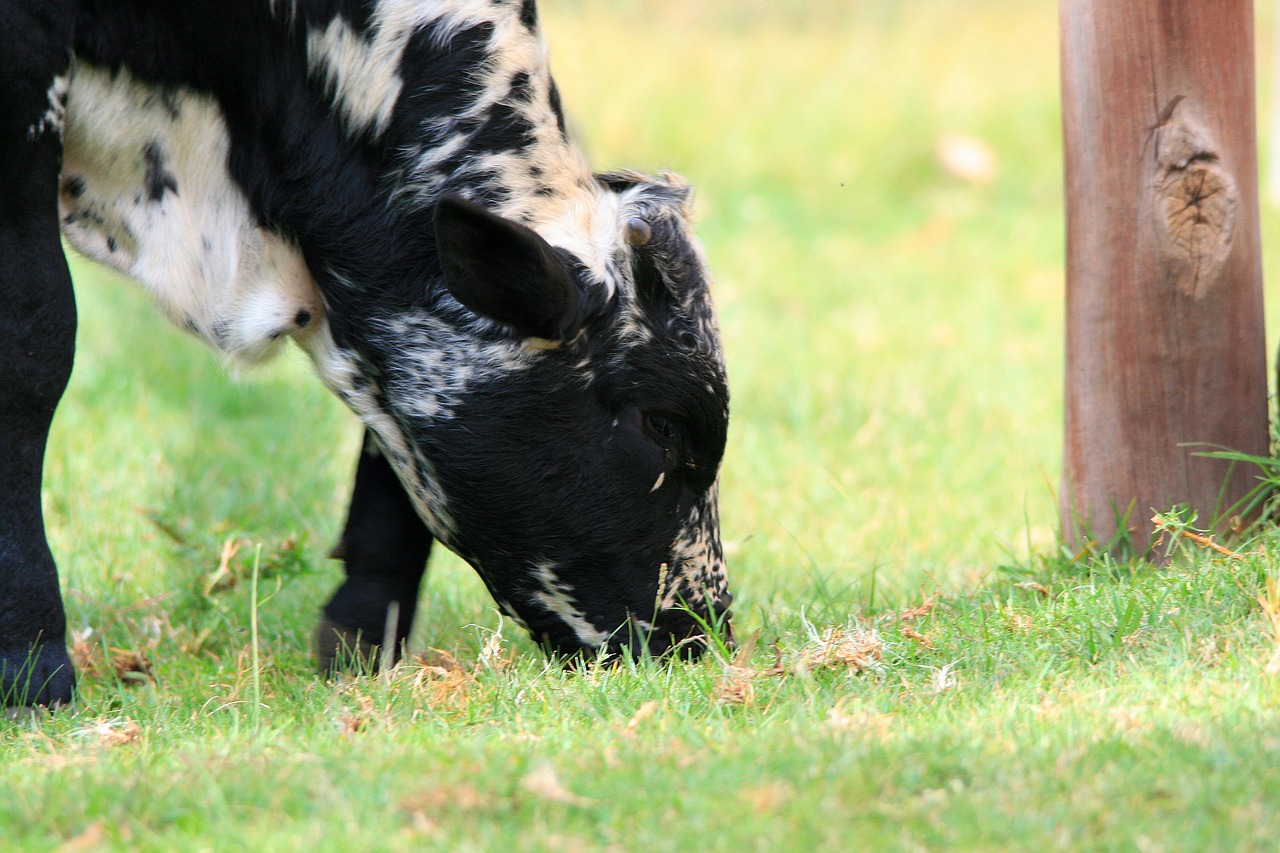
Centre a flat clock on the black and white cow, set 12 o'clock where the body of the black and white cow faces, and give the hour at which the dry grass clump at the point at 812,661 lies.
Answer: The dry grass clump is roughly at 1 o'clock from the black and white cow.

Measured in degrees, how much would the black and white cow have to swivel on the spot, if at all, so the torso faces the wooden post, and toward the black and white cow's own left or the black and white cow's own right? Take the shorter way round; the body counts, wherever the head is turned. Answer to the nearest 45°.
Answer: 0° — it already faces it

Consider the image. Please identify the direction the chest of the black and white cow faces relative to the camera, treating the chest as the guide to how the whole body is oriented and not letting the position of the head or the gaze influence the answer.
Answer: to the viewer's right

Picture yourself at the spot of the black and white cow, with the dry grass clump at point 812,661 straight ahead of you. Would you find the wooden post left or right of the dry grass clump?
left
